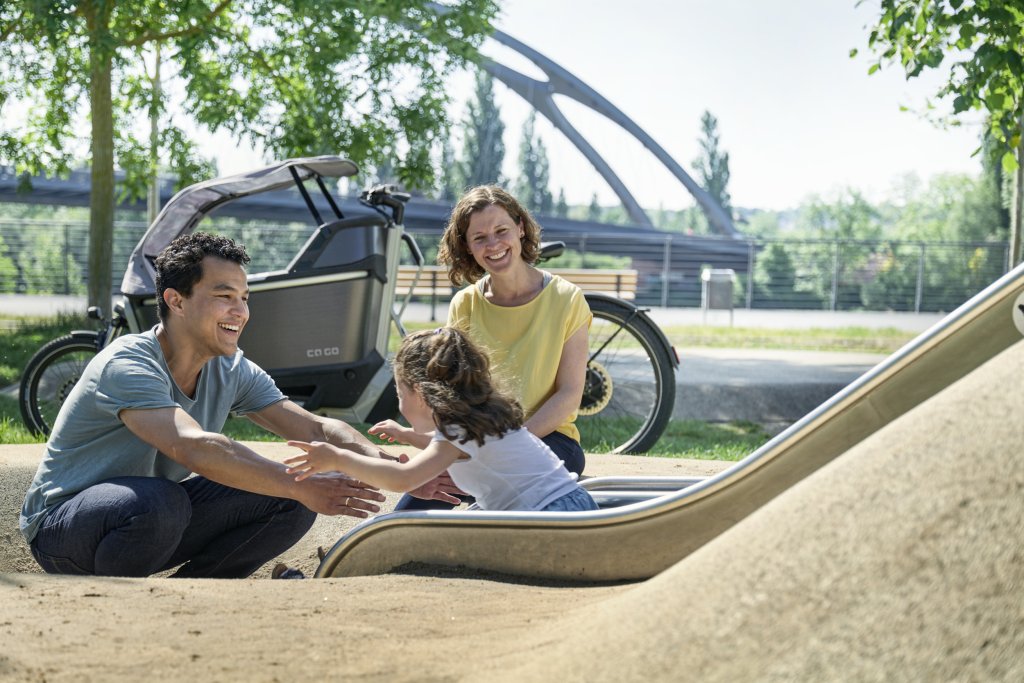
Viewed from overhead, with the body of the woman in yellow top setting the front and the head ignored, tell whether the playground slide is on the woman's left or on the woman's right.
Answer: on the woman's left

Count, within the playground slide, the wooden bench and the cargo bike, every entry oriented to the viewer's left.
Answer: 2

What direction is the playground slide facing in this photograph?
to the viewer's left

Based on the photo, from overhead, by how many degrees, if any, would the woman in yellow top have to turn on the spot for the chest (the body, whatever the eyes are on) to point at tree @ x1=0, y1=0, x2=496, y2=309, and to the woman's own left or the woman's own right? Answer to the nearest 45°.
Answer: approximately 135° to the woman's own right

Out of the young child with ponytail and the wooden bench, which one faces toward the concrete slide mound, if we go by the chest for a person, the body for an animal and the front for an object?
the wooden bench

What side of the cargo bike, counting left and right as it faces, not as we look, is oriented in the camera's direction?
left

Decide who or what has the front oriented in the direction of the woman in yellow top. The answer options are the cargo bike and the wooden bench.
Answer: the wooden bench

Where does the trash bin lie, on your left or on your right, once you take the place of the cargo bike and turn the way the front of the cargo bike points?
on your right

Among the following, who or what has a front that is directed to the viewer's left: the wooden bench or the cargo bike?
the cargo bike

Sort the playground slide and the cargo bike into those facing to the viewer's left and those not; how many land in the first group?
2

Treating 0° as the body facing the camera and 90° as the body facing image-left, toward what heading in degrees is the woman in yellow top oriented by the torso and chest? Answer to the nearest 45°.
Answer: approximately 45°

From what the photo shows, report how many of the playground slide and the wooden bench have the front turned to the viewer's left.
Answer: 1

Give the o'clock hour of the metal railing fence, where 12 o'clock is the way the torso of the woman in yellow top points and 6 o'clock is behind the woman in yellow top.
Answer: The metal railing fence is roughly at 5 o'clock from the woman in yellow top.
